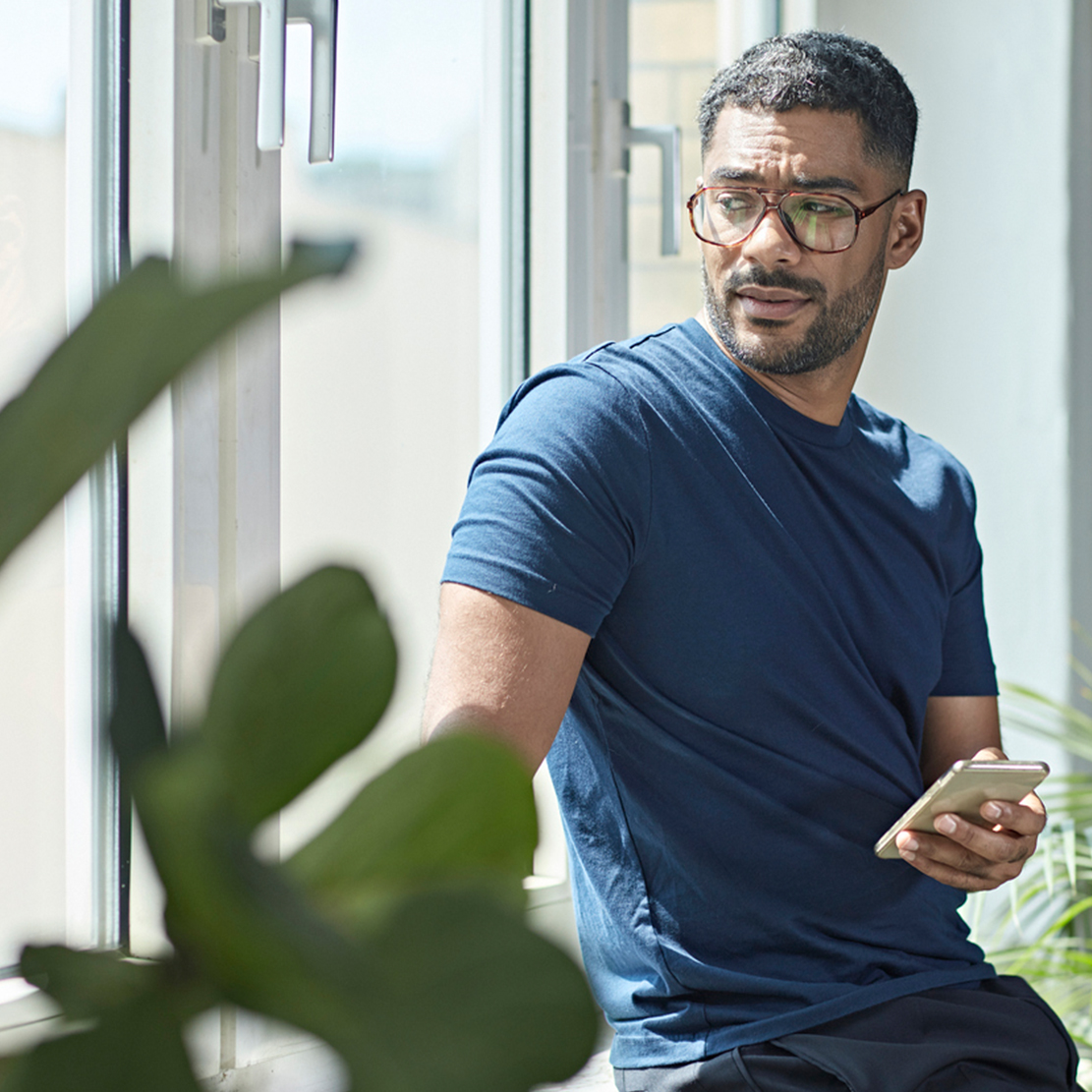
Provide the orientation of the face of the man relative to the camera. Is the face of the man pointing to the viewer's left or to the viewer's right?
to the viewer's left

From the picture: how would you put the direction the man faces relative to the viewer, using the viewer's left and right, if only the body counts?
facing the viewer and to the right of the viewer

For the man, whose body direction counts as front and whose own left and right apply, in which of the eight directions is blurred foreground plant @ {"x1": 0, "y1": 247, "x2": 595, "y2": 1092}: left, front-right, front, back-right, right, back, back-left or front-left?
front-right

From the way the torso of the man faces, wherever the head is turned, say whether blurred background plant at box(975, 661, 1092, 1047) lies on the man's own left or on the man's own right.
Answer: on the man's own left
